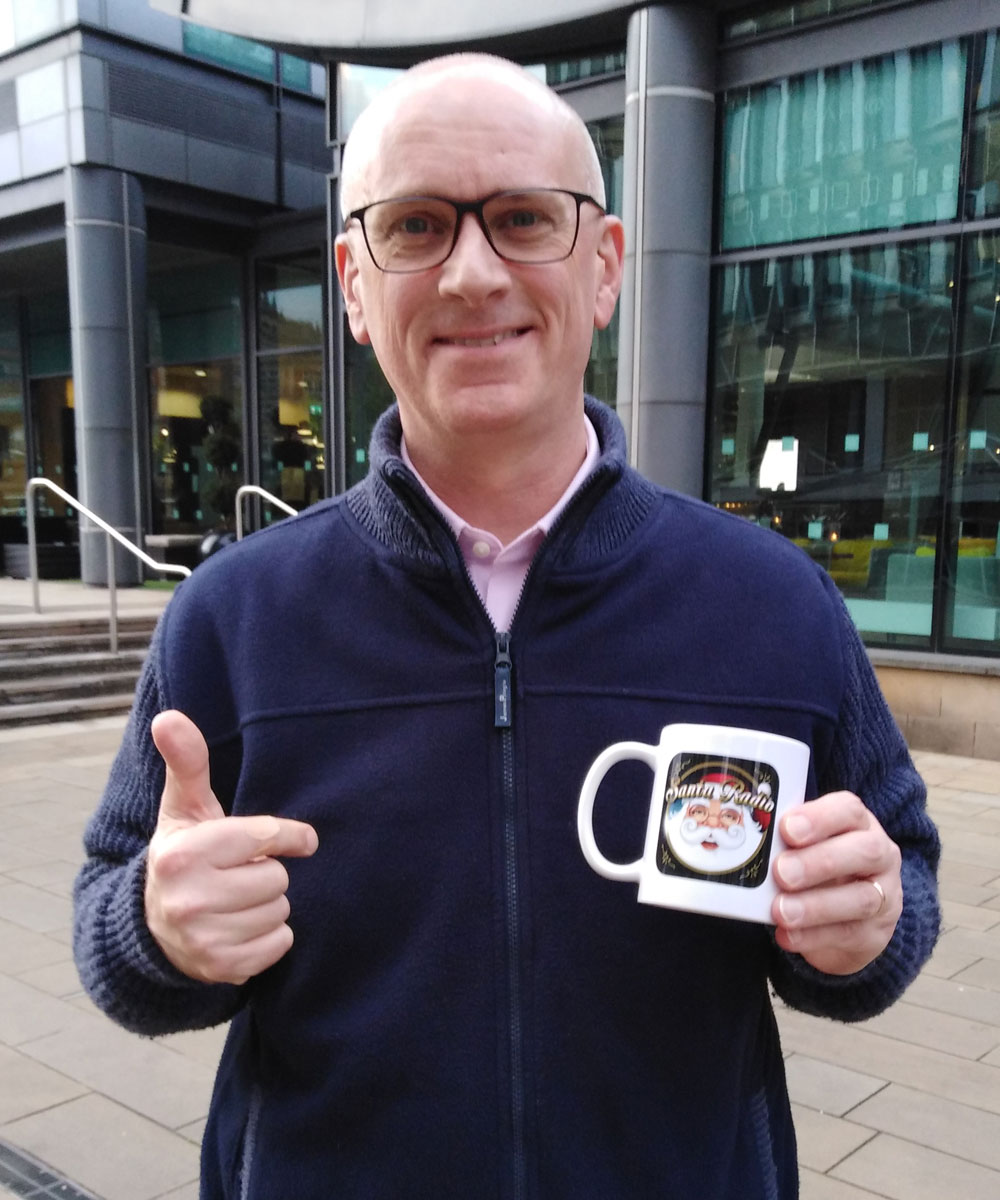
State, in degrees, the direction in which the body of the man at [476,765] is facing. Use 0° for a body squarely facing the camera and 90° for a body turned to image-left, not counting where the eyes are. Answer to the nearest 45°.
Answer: approximately 0°
